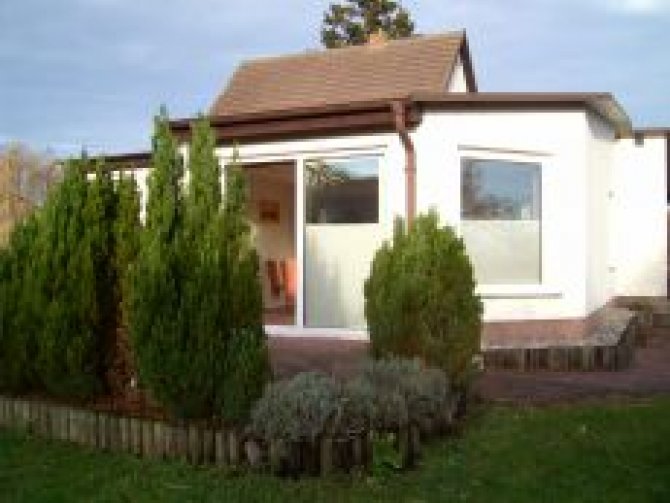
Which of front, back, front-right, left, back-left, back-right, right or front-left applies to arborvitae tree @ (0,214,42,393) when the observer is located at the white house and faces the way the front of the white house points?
front-right

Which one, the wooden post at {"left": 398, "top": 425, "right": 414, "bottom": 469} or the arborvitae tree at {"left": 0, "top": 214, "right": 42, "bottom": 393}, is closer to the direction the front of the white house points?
the wooden post

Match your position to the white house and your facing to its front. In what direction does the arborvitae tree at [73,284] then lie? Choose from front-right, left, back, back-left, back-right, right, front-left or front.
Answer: front-right

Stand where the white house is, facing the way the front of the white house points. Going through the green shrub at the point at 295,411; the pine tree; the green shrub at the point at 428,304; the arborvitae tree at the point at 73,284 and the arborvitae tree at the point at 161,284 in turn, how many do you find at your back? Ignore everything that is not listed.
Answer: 1

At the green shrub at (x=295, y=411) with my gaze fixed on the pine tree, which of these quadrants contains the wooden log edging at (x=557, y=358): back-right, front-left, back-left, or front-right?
front-right

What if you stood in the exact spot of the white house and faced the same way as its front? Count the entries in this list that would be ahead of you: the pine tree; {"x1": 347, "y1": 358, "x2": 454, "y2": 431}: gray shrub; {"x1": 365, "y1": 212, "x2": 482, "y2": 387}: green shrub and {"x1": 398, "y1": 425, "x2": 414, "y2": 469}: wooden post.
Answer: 3

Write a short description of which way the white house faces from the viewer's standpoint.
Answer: facing the viewer

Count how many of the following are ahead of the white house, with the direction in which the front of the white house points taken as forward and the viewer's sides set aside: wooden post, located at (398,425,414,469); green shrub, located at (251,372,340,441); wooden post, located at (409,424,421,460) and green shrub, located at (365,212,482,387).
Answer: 4

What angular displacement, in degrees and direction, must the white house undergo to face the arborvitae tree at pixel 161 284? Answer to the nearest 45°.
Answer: approximately 45° to its right

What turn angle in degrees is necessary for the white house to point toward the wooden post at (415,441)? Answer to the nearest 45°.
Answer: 0° — it already faces it

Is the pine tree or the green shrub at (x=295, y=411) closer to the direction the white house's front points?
the green shrub

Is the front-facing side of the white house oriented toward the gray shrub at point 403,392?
yes

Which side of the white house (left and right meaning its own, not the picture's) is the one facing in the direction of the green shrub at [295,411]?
front

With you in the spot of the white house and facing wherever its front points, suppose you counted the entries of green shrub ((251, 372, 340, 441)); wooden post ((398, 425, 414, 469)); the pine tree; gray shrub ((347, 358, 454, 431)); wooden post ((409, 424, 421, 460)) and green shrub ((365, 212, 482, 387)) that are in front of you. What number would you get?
5

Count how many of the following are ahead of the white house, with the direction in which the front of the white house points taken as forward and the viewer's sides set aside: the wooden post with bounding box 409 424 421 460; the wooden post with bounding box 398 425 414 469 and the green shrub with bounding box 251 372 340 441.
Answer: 3

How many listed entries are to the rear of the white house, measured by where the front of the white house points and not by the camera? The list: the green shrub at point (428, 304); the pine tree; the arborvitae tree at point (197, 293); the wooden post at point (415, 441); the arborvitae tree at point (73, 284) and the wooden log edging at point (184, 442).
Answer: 1

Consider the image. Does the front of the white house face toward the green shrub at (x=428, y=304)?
yes
